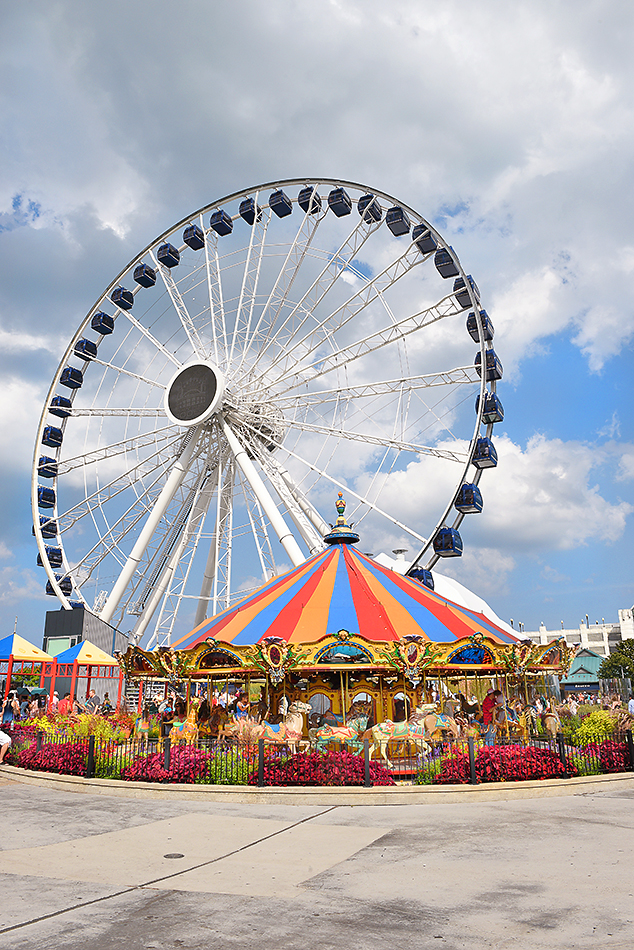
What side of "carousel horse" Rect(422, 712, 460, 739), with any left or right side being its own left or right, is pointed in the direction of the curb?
right

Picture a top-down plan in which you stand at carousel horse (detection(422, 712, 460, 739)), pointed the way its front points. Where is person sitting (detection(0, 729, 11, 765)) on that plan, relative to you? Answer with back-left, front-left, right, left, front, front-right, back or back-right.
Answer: back

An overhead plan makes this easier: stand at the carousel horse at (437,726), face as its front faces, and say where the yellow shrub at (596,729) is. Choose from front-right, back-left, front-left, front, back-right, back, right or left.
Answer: front

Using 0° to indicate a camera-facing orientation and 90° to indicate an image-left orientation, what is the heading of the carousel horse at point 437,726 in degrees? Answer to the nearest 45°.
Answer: approximately 270°
